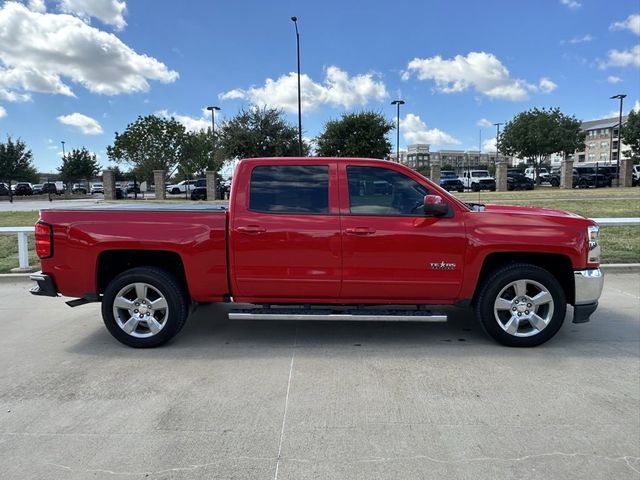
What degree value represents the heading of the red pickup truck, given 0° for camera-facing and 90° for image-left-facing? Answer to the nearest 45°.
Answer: approximately 270°

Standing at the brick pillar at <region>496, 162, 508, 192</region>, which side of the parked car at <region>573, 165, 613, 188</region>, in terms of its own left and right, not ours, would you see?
right

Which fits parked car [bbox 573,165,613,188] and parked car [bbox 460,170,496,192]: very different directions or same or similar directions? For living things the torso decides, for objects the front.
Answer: same or similar directions

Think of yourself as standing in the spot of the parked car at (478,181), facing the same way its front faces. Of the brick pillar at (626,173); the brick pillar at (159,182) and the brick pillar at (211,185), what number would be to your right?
2

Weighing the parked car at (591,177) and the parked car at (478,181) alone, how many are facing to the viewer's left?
0

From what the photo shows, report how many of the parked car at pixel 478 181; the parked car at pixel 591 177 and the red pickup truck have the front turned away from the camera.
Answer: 0

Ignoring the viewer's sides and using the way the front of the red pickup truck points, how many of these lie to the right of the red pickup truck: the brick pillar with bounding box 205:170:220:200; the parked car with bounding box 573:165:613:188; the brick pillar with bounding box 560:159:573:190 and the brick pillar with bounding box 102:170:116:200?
0

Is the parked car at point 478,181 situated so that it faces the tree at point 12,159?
no

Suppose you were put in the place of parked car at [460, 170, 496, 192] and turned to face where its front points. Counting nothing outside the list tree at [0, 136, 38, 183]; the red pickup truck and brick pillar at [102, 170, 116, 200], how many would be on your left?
0

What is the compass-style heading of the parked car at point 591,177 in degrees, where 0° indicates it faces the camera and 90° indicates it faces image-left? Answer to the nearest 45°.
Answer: approximately 315°

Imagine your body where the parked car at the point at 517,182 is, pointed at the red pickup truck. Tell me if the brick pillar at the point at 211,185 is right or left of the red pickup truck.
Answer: right

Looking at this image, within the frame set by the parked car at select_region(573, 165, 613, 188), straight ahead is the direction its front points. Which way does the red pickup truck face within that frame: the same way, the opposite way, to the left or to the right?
to the left

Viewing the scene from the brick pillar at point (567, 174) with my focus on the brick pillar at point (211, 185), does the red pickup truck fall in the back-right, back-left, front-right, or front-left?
front-left

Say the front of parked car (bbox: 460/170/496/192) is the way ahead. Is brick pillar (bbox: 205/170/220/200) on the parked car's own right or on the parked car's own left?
on the parked car's own right

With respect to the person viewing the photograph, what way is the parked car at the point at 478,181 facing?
facing the viewer and to the right of the viewer

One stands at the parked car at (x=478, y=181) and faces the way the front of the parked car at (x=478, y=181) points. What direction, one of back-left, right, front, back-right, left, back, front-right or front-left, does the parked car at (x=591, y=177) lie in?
front-left

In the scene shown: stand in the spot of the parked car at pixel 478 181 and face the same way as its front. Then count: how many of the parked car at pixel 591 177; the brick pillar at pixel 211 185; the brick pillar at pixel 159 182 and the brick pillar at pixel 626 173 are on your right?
2
